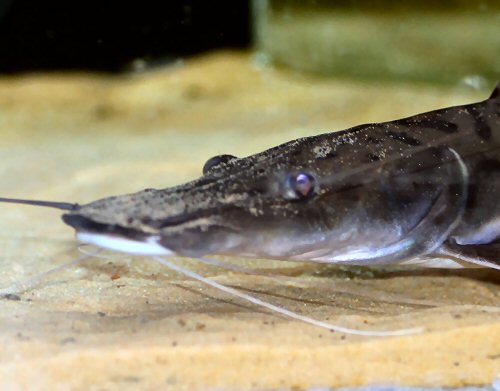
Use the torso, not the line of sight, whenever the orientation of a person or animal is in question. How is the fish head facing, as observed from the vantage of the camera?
facing to the left of the viewer
